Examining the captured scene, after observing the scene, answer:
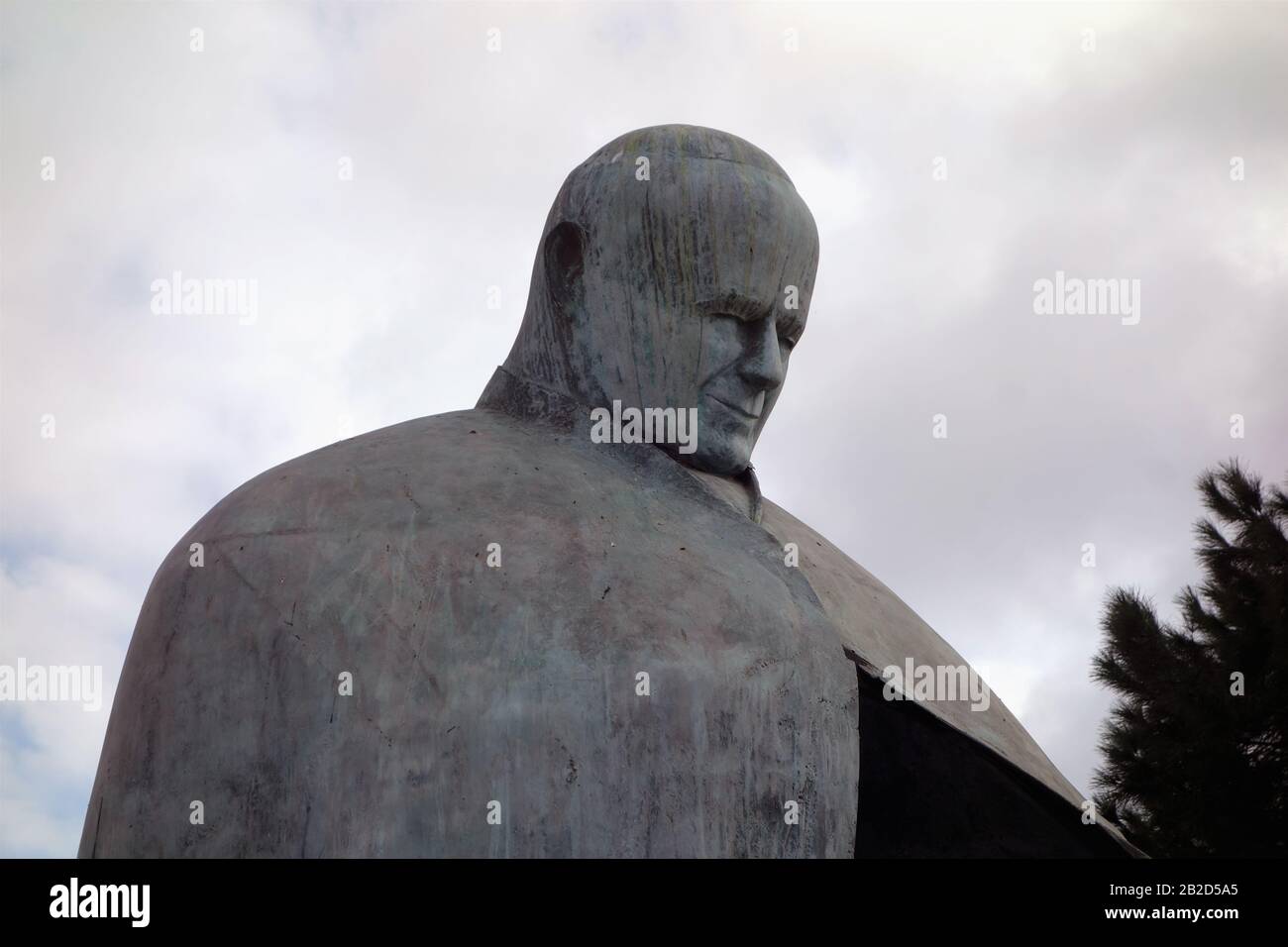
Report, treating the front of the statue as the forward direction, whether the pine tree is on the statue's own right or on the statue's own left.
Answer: on the statue's own left

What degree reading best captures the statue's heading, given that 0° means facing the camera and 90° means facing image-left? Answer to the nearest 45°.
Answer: approximately 315°
